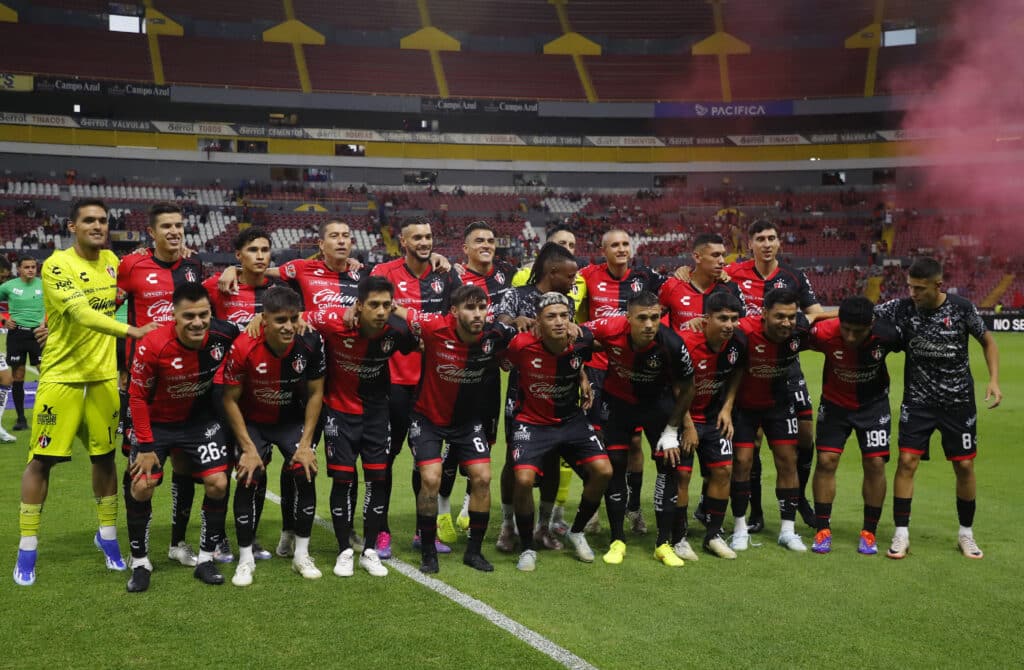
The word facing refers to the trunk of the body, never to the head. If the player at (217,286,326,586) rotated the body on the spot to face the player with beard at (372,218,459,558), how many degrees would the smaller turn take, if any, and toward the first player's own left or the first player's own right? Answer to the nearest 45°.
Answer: approximately 135° to the first player's own left

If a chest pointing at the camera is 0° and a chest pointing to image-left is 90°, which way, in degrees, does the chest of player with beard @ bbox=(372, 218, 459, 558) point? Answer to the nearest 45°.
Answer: approximately 0°

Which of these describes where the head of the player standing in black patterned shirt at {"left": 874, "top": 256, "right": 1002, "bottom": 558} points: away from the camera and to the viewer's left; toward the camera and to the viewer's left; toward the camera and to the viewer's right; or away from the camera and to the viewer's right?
toward the camera and to the viewer's left

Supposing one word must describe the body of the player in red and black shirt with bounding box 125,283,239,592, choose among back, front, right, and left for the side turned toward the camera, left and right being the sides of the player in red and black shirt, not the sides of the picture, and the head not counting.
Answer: front

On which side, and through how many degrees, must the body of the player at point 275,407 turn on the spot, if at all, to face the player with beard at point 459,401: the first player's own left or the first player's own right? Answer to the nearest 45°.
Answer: approximately 90° to the first player's own left

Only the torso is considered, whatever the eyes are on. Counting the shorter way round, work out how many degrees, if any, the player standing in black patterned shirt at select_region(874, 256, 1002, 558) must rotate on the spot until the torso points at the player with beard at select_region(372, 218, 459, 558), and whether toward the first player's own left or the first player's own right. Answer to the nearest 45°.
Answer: approximately 90° to the first player's own right

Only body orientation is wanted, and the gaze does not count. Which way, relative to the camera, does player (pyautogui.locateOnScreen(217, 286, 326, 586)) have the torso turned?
toward the camera

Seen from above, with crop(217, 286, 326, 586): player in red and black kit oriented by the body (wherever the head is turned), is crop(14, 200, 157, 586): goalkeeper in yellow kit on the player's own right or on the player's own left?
on the player's own right

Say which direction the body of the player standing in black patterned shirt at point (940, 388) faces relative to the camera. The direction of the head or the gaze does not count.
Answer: toward the camera

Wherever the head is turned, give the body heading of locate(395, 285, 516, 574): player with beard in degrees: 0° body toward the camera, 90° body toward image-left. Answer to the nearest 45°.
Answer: approximately 0°
